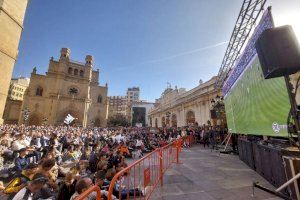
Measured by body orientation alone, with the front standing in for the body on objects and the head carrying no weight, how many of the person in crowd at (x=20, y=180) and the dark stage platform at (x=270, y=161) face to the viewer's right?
1

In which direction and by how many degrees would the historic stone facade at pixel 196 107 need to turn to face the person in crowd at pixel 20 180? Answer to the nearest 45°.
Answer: approximately 45° to its left

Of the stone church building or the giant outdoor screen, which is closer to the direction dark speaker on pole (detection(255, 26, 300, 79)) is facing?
the stone church building

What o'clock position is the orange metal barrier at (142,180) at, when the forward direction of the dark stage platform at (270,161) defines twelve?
The orange metal barrier is roughly at 12 o'clock from the dark stage platform.

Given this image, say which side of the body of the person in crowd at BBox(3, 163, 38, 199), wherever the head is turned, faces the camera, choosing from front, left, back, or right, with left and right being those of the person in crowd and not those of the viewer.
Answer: right

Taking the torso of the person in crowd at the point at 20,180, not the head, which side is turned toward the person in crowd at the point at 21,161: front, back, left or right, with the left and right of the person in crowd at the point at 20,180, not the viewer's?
left

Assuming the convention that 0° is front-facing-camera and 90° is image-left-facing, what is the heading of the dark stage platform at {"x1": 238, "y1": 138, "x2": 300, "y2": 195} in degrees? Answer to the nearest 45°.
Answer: approximately 45°

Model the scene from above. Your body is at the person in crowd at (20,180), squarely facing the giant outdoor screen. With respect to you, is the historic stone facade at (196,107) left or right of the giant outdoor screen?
left
